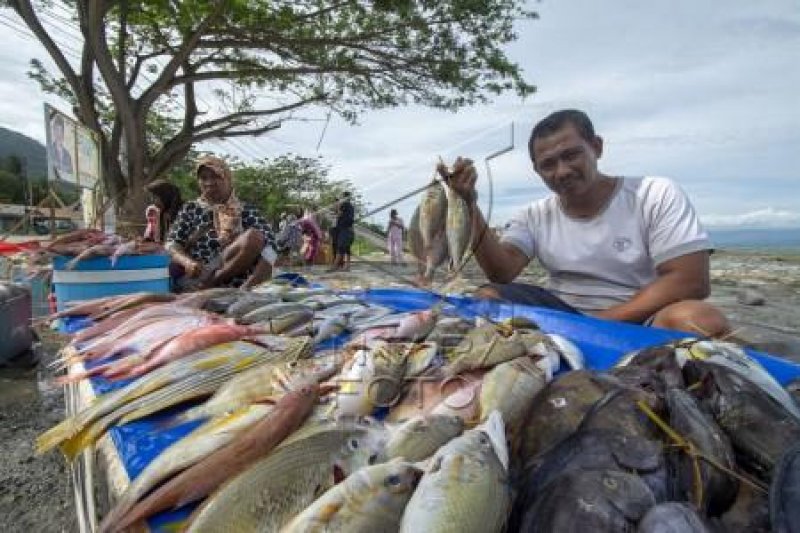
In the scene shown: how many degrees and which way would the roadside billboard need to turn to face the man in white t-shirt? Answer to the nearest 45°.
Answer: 0° — it already faces them

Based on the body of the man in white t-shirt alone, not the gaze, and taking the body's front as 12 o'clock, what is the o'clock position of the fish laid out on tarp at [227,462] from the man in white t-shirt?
The fish laid out on tarp is roughly at 1 o'clock from the man in white t-shirt.

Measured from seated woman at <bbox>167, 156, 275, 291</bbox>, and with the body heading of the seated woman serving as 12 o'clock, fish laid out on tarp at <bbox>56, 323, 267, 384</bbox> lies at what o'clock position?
The fish laid out on tarp is roughly at 12 o'clock from the seated woman.

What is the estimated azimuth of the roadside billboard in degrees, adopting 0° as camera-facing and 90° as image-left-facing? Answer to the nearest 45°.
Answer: approximately 315°

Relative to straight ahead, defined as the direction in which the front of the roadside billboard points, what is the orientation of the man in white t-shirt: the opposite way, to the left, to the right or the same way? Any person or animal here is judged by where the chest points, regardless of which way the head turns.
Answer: to the right

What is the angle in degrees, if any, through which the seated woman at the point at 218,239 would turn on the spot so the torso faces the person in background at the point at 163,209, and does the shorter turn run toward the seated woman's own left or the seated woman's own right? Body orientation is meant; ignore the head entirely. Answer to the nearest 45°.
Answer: approximately 180°

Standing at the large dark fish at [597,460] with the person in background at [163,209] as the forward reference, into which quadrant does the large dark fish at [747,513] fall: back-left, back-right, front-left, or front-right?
back-right

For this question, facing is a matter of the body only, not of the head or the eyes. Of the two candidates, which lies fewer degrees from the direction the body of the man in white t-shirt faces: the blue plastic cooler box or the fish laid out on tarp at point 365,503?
the fish laid out on tarp

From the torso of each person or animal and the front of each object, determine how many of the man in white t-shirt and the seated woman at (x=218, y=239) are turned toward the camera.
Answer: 2

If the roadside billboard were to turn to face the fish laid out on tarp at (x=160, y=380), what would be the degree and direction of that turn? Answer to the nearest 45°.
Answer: approximately 45° to its right
